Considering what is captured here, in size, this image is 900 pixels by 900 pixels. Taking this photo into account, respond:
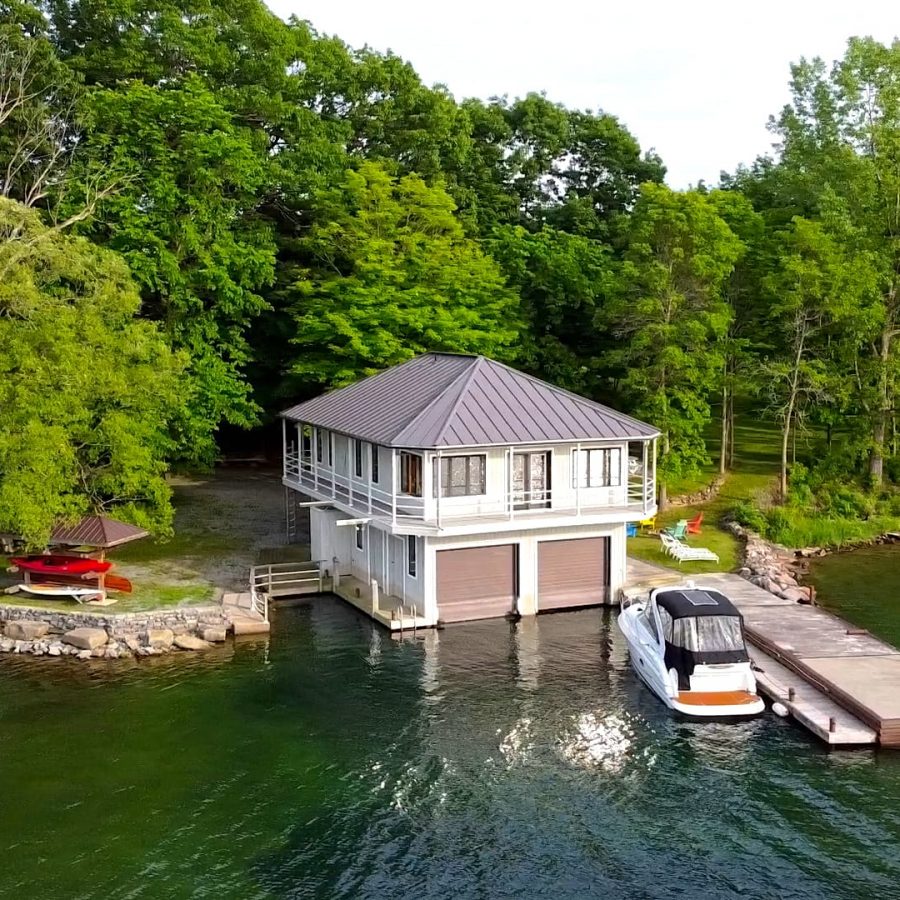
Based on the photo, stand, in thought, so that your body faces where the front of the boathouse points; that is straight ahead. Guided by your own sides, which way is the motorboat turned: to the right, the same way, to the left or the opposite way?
the opposite way

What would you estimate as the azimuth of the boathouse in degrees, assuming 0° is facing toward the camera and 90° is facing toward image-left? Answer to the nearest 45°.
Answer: approximately 315°

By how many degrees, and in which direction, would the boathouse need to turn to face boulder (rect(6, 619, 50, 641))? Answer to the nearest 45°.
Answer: approximately 135° to its right

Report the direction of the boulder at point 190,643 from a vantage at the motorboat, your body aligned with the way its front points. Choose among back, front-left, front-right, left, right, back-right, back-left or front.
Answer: front-left

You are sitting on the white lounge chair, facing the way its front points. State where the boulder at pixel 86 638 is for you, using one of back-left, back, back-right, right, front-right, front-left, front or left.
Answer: back-right

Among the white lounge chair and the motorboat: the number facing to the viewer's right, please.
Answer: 1

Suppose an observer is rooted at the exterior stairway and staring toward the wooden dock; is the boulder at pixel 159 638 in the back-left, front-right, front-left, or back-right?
back-right

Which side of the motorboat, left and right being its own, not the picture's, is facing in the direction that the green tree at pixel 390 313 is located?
front

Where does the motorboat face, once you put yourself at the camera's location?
facing away from the viewer and to the left of the viewer

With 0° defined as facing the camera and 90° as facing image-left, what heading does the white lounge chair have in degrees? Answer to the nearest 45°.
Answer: approximately 270°

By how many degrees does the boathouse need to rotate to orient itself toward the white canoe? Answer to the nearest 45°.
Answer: approximately 135° to its right
